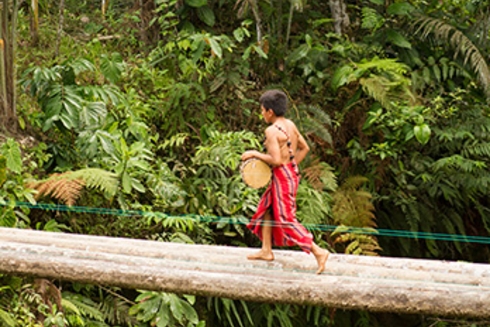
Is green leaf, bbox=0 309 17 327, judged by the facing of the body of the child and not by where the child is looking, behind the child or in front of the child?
in front

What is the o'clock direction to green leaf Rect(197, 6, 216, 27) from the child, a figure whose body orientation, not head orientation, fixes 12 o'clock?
The green leaf is roughly at 1 o'clock from the child.

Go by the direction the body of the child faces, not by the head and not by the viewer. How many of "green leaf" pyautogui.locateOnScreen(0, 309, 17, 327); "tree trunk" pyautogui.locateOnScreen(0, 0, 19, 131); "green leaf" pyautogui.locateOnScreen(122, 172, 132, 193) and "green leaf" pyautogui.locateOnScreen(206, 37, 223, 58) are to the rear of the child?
0

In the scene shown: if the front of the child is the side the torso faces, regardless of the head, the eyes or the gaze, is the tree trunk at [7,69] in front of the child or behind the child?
in front

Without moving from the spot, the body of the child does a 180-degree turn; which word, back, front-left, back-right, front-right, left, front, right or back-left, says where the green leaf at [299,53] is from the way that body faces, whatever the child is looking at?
back-left

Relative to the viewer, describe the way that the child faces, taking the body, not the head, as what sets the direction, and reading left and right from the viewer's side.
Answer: facing away from the viewer and to the left of the viewer

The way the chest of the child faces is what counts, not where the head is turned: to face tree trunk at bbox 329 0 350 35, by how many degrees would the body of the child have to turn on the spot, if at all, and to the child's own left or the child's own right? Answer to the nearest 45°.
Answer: approximately 45° to the child's own right
